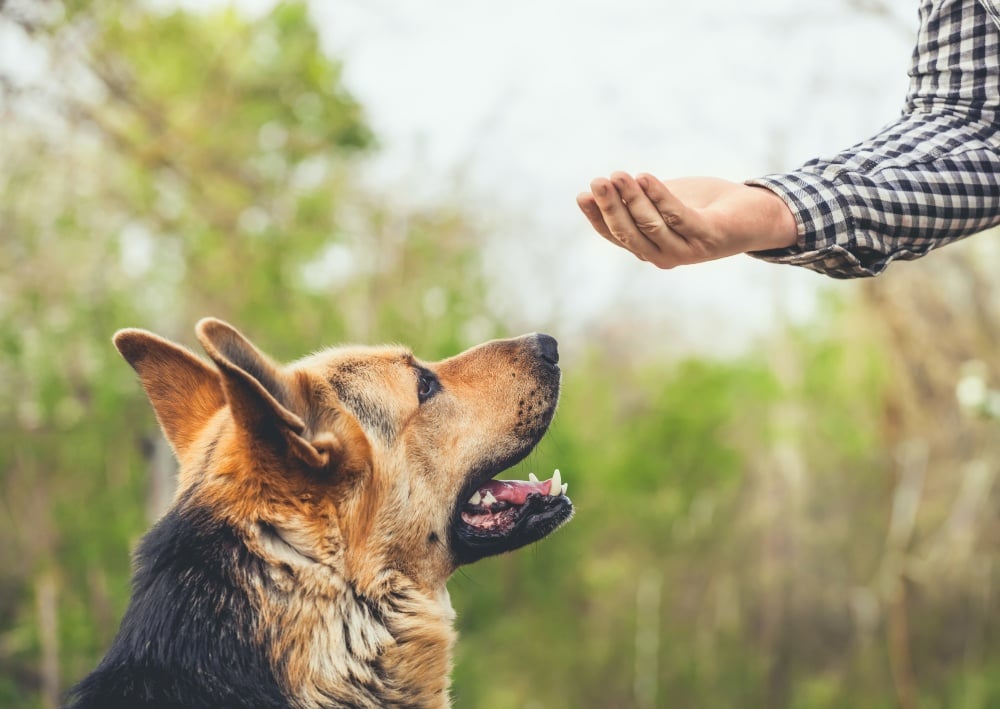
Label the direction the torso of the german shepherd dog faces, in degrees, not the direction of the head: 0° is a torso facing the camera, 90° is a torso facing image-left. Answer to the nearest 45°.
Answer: approximately 270°
